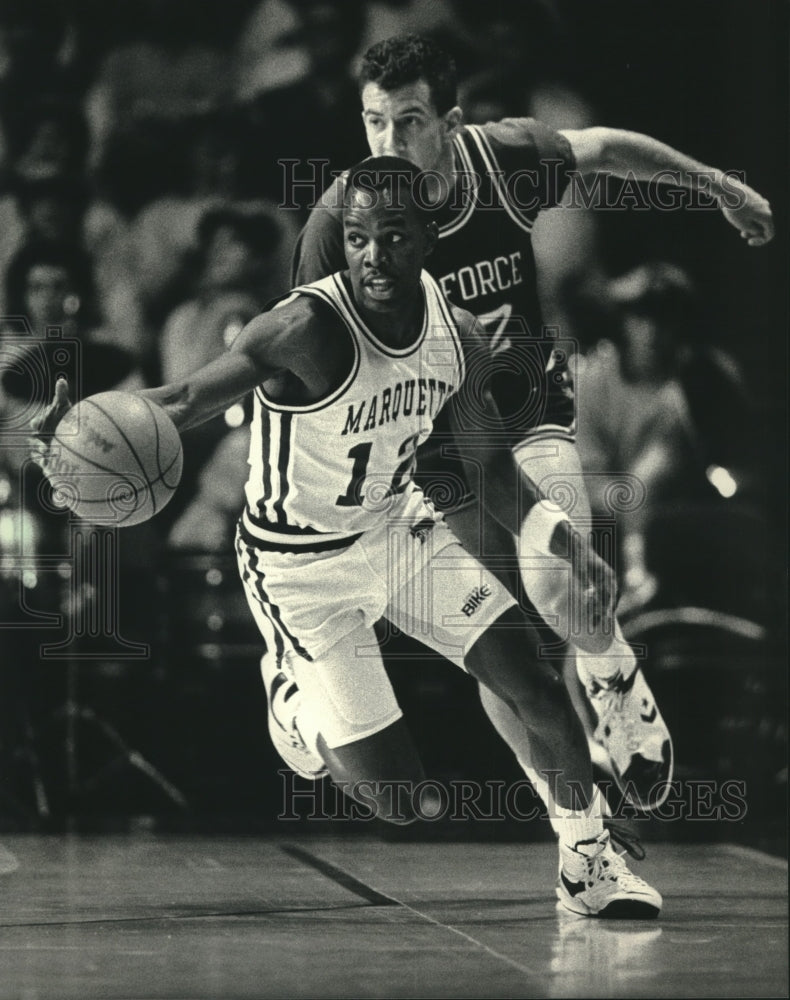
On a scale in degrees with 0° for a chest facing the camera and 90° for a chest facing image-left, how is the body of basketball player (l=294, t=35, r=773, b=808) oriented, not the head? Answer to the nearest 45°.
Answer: approximately 45°

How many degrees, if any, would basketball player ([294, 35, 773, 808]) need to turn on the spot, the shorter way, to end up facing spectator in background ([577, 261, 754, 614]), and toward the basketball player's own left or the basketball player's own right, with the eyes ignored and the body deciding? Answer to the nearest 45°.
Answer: approximately 180°

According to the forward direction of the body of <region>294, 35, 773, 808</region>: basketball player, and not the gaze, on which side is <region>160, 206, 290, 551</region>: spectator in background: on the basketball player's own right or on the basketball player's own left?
on the basketball player's own right

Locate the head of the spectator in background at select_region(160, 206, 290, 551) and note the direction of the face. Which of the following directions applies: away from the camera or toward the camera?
toward the camera

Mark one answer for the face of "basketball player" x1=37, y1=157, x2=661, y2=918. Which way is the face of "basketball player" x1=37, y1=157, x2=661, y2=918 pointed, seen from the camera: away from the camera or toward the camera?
toward the camera
